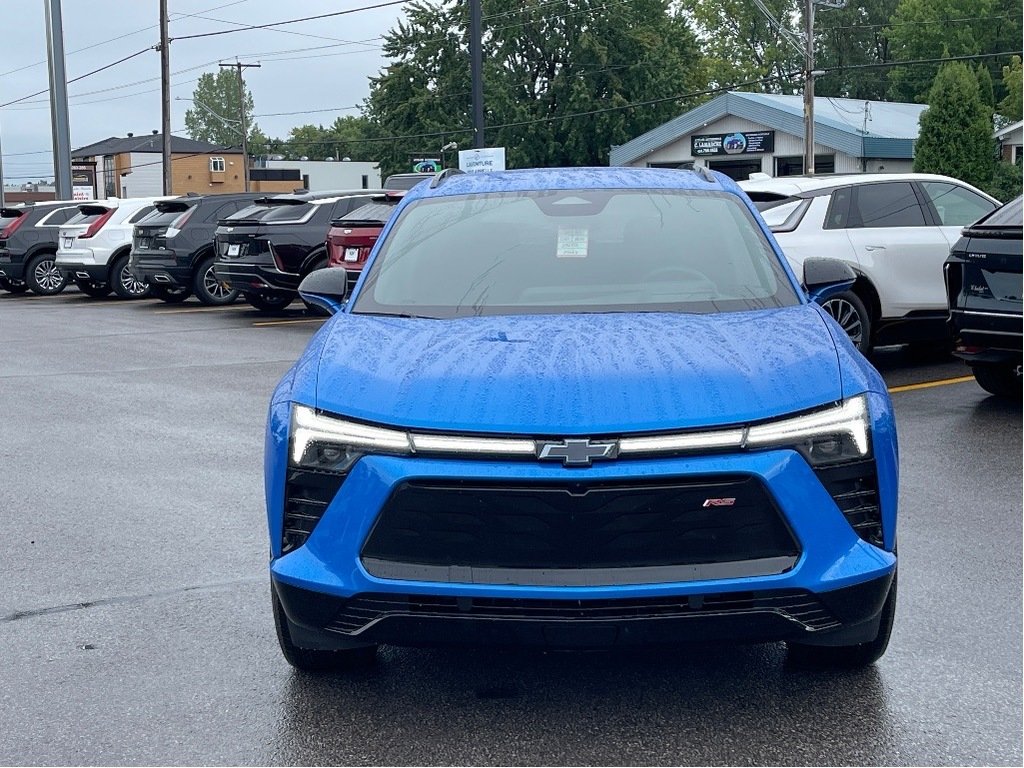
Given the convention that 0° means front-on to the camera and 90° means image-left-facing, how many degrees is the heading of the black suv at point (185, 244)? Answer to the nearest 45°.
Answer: approximately 225°

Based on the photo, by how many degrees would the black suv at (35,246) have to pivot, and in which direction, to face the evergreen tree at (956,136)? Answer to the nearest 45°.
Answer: approximately 45° to its right

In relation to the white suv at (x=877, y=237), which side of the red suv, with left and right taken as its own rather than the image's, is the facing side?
right

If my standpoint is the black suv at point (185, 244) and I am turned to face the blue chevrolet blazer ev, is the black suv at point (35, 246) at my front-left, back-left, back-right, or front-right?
back-right

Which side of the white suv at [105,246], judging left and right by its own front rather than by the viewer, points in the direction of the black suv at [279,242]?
right

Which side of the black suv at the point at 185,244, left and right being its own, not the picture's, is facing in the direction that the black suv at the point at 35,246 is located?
left

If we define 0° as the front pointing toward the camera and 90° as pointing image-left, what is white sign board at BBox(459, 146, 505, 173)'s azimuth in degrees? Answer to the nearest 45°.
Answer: approximately 0°

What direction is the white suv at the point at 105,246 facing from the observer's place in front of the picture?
facing away from the viewer and to the right of the viewer

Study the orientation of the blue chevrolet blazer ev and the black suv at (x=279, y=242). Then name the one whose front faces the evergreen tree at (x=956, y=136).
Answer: the black suv

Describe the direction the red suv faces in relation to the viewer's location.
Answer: facing away from the viewer and to the right of the viewer

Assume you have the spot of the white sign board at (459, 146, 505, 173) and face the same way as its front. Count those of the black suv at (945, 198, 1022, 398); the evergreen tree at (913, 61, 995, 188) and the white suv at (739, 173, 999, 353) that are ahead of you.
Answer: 2

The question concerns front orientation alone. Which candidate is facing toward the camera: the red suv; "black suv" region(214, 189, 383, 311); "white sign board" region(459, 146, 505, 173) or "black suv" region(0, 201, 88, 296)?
the white sign board

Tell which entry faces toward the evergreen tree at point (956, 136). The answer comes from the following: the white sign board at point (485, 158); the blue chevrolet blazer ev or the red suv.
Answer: the red suv
